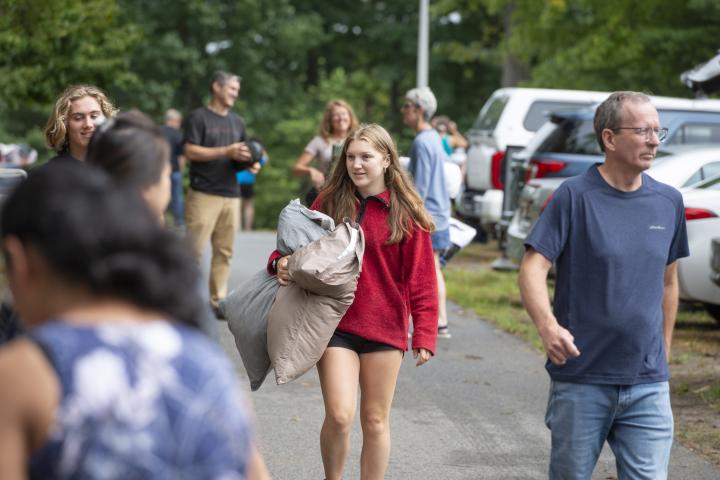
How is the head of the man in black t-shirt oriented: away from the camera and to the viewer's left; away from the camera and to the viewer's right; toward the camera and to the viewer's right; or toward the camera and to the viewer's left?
toward the camera and to the viewer's right

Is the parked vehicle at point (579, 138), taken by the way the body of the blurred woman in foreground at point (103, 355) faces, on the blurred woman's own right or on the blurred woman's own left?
on the blurred woman's own right

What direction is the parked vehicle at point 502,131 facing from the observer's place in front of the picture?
facing away from the viewer and to the right of the viewer

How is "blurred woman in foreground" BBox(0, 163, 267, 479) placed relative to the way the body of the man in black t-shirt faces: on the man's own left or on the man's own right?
on the man's own right

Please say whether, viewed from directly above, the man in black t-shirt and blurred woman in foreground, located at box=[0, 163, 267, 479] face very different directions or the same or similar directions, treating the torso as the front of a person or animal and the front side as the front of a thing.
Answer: very different directions

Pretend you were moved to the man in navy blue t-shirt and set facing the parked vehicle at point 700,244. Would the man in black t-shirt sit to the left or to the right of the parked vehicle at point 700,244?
left

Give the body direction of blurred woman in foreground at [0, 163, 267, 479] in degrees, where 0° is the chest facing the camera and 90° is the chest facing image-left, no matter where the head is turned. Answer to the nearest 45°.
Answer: approximately 135°

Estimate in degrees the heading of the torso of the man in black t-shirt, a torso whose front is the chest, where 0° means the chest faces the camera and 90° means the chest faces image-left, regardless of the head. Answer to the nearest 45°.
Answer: approximately 315°
